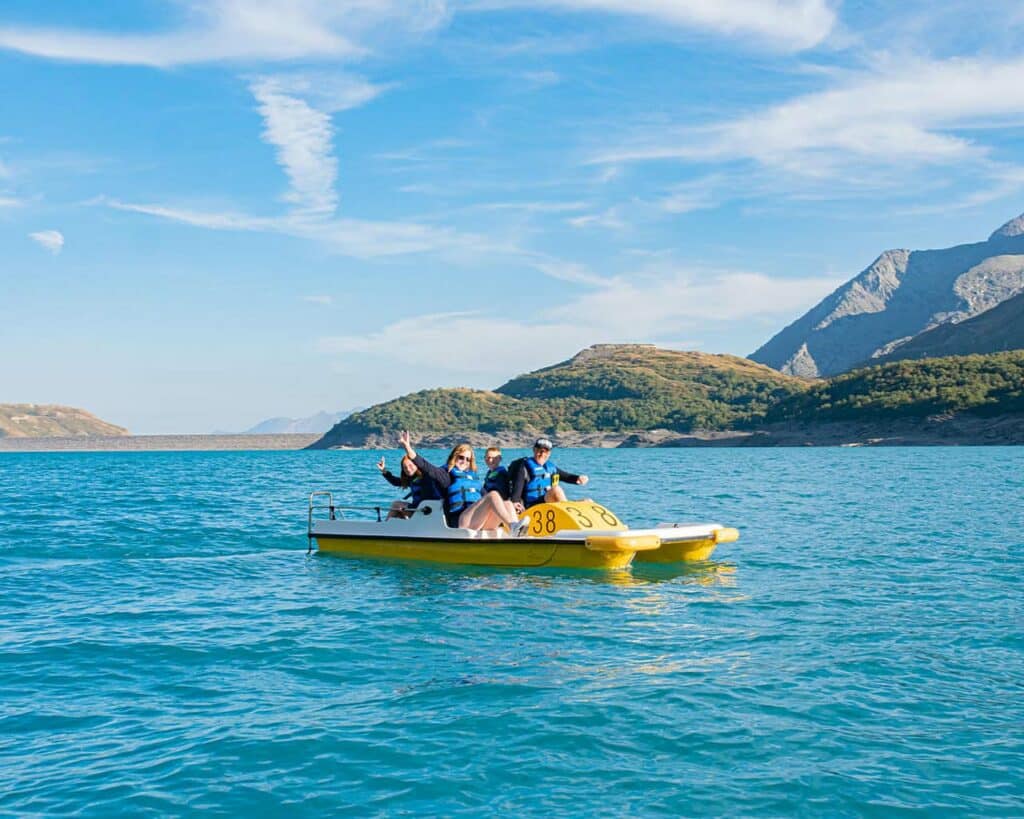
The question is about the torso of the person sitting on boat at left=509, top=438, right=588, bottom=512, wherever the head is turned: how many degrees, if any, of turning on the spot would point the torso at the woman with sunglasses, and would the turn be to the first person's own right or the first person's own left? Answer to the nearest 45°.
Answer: approximately 135° to the first person's own right

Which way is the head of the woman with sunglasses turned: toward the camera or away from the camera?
toward the camera

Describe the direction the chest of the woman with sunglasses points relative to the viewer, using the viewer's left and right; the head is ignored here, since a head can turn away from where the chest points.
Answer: facing the viewer and to the right of the viewer

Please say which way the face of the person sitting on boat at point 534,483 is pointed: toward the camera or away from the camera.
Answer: toward the camera

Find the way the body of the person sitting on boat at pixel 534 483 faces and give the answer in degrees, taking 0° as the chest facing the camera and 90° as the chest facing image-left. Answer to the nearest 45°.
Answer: approximately 315°

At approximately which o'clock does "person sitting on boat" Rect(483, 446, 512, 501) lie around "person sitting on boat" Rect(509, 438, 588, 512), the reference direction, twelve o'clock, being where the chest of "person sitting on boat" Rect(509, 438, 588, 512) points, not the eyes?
"person sitting on boat" Rect(483, 446, 512, 501) is roughly at 5 o'clock from "person sitting on boat" Rect(509, 438, 588, 512).

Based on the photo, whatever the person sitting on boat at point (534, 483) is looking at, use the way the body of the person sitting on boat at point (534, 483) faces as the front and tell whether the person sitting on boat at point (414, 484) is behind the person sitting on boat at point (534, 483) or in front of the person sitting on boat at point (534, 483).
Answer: behind

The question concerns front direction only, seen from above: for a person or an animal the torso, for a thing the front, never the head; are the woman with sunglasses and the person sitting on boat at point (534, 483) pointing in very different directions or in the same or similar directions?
same or similar directions

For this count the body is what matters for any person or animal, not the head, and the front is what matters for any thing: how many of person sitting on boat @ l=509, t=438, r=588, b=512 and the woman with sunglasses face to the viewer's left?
0
